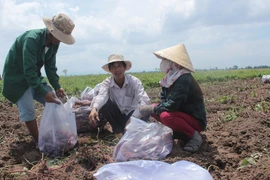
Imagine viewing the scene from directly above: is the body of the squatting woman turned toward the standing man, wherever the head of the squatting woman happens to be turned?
yes

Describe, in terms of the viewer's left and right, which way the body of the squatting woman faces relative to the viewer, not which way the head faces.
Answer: facing to the left of the viewer

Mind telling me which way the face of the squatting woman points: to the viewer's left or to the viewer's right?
to the viewer's left

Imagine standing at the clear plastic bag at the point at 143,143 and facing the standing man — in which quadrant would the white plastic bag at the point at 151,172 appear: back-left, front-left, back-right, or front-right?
back-left

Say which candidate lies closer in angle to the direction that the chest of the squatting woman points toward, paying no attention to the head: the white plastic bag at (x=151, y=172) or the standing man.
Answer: the standing man

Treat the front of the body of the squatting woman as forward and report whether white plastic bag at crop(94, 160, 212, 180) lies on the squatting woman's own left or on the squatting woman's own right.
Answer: on the squatting woman's own left
